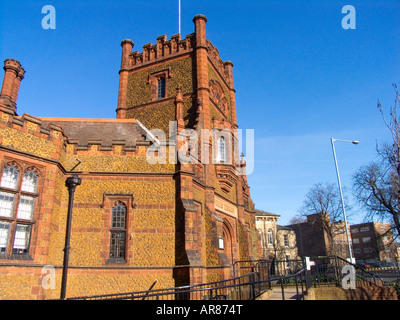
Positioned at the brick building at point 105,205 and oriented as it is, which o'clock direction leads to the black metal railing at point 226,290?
The black metal railing is roughly at 11 o'clock from the brick building.

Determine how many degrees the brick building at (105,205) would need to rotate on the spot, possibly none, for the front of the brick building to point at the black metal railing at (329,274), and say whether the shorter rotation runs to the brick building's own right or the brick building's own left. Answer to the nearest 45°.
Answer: approximately 45° to the brick building's own left

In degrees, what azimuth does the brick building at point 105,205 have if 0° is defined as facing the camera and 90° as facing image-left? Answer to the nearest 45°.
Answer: approximately 315°
